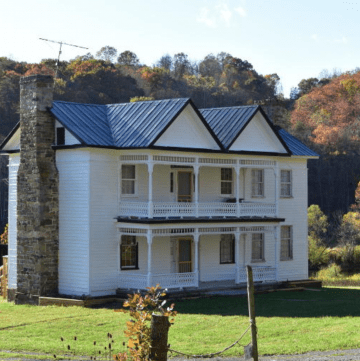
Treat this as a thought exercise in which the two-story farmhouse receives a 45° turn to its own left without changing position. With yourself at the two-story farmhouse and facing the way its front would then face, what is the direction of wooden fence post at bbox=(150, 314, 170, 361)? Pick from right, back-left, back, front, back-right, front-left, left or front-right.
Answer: right

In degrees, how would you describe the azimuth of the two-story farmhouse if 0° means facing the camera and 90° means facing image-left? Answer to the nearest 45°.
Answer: approximately 315°
